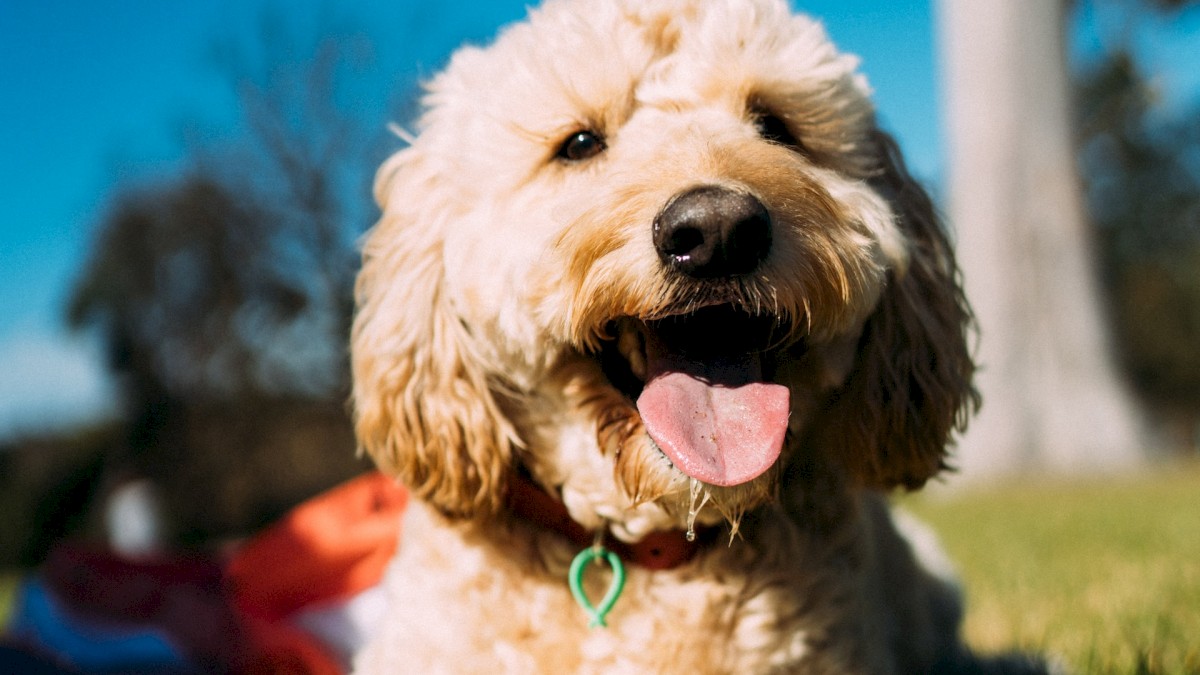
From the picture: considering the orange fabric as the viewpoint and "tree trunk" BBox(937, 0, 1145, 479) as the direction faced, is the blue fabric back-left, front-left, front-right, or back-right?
back-left

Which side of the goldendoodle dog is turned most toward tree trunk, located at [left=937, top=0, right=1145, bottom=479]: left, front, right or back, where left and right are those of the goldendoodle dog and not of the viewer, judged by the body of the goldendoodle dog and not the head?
back

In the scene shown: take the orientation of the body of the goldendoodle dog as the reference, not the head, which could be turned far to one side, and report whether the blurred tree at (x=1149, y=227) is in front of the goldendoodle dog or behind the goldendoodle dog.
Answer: behind

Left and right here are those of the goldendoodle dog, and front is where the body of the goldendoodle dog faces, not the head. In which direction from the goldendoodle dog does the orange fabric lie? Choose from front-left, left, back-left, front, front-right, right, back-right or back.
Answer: back-right

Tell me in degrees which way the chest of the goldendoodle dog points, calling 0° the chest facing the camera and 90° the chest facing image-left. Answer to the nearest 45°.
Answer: approximately 0°
